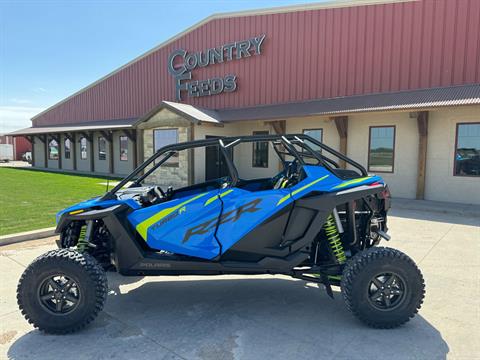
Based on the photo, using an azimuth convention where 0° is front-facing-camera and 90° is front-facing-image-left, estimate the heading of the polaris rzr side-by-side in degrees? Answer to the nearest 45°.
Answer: approximately 90°

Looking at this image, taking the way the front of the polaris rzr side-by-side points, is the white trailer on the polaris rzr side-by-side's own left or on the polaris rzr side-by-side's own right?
on the polaris rzr side-by-side's own right
